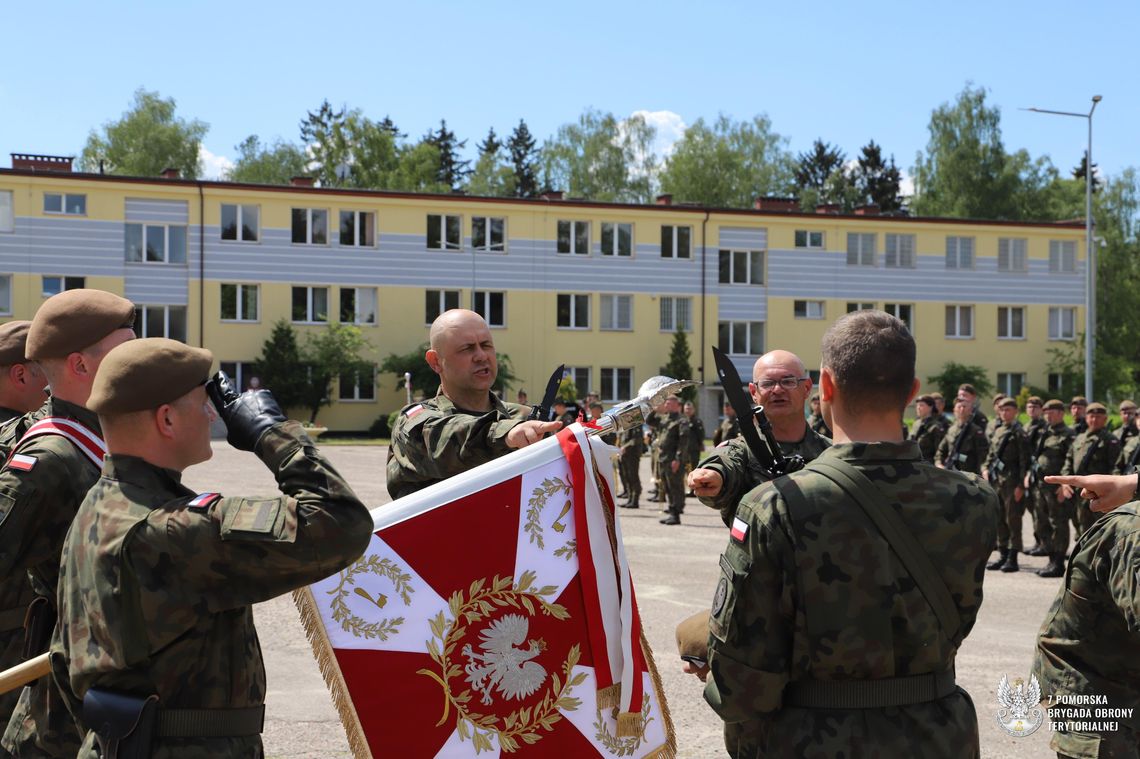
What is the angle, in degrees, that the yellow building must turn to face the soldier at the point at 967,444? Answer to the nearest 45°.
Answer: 0° — it already faces them

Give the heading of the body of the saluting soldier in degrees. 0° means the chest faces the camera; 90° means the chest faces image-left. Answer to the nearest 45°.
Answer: approximately 225°

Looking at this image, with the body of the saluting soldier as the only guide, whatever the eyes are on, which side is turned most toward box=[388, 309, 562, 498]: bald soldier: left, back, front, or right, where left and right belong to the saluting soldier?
front

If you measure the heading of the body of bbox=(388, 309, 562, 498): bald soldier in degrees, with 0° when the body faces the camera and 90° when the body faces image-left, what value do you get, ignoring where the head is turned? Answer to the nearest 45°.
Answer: approximately 315°

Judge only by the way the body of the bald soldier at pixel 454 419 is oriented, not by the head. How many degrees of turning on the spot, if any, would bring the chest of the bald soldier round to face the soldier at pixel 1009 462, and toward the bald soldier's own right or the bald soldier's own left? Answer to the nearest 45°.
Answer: approximately 90° to the bald soldier's own left

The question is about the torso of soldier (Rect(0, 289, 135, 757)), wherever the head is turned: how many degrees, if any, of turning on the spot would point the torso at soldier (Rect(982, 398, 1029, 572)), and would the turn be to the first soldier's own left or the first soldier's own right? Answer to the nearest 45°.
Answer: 0° — they already face them

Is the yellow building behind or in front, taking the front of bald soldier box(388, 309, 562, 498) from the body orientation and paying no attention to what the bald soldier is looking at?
behind

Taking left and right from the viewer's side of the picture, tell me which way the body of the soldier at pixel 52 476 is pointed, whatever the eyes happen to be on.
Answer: facing away from the viewer and to the right of the viewer

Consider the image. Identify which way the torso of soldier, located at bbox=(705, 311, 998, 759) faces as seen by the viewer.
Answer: away from the camera

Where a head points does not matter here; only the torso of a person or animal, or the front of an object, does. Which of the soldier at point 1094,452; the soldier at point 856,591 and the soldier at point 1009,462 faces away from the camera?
the soldier at point 856,591

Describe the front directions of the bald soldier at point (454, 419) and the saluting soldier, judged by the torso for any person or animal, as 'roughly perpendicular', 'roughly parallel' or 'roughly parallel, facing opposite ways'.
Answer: roughly perpendicular
